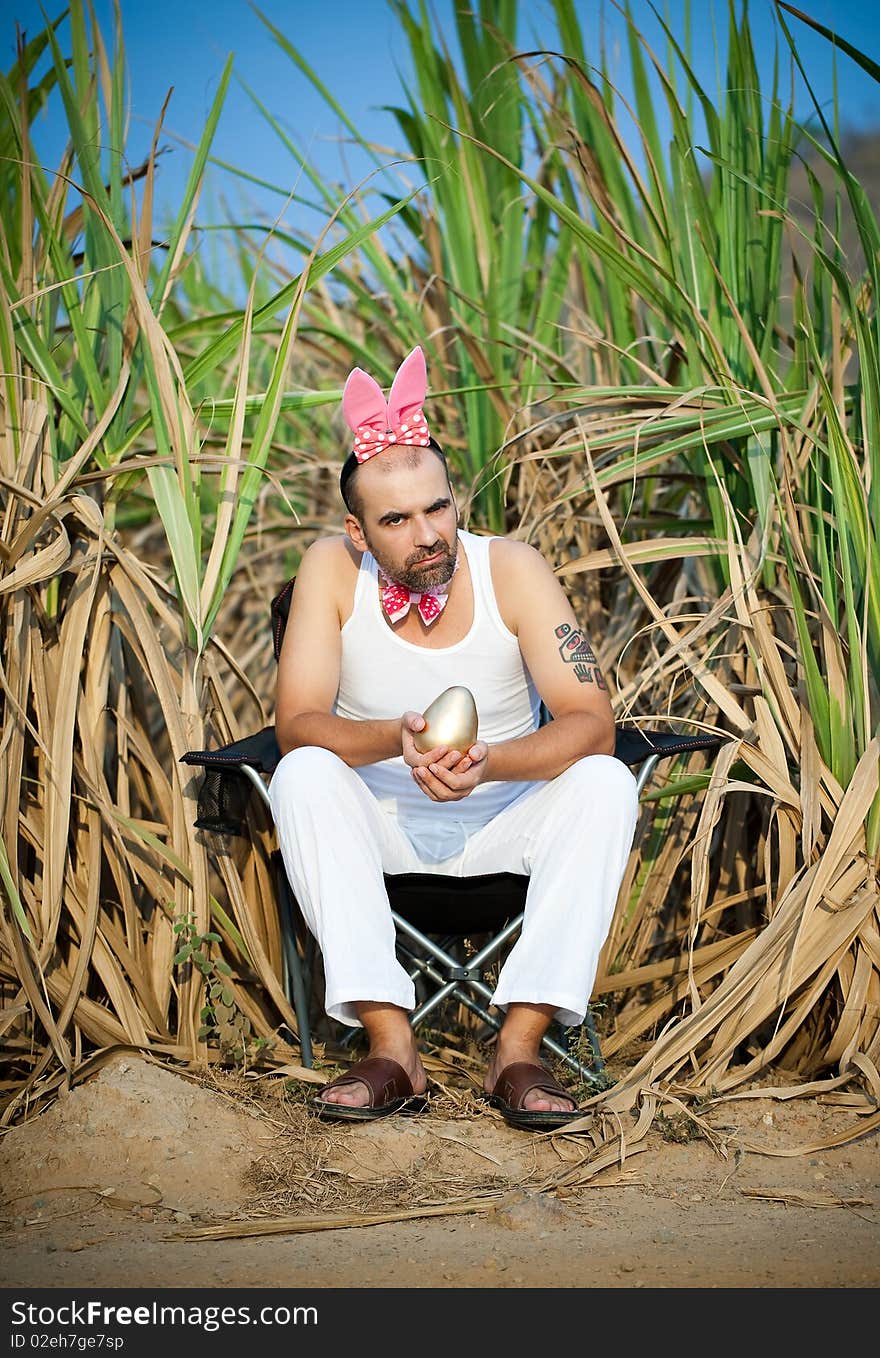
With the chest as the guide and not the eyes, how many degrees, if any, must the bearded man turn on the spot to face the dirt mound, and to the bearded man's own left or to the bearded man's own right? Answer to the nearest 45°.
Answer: approximately 45° to the bearded man's own right

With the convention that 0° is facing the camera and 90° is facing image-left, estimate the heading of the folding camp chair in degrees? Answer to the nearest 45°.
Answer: approximately 0°
